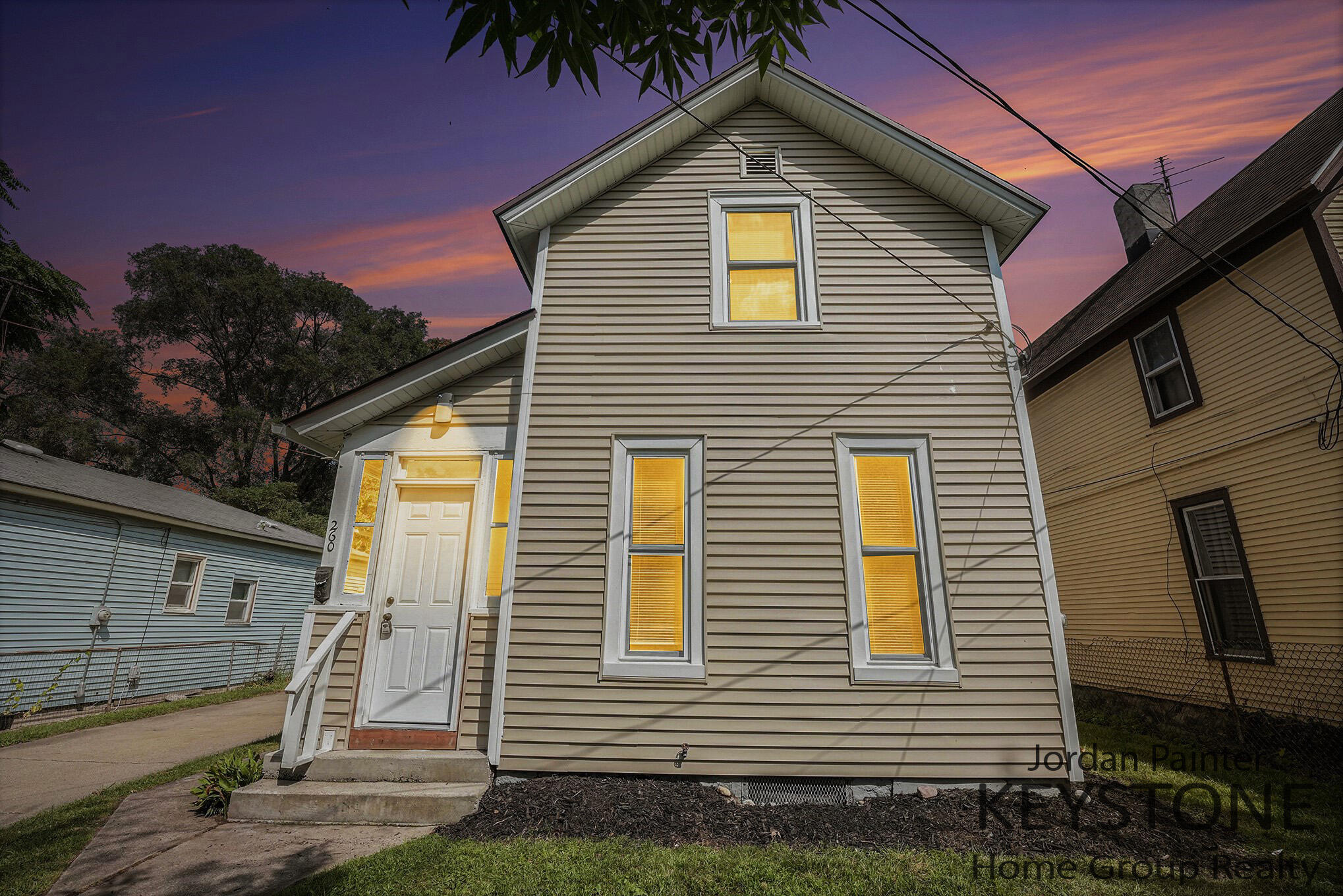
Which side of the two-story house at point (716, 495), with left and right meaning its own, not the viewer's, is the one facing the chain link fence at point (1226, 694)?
left

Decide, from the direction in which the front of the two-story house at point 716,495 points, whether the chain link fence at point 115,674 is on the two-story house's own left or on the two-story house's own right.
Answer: on the two-story house's own right

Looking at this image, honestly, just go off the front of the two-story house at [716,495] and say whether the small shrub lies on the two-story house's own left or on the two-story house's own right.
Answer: on the two-story house's own right

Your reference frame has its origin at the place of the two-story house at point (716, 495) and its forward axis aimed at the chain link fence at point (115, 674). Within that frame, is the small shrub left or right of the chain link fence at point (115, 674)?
left

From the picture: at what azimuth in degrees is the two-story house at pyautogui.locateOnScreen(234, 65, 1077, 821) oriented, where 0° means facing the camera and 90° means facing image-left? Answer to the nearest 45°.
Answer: approximately 0°

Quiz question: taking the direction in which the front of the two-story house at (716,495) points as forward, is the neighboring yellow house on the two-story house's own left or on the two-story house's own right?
on the two-story house's own left
